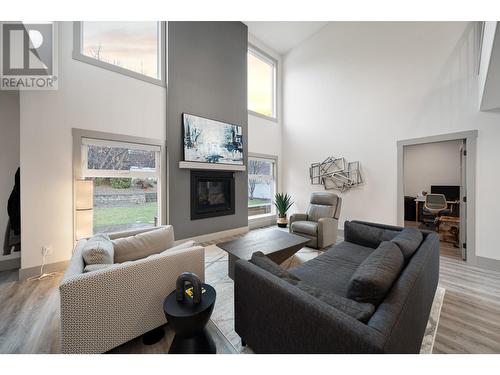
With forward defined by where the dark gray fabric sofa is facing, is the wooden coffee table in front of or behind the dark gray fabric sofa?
in front

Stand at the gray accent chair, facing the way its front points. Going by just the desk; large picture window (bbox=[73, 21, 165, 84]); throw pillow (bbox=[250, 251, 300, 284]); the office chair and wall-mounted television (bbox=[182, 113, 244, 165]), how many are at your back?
2

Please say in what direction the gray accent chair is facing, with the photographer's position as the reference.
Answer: facing the viewer and to the left of the viewer

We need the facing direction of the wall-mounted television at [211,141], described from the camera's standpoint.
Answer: facing the viewer and to the right of the viewer

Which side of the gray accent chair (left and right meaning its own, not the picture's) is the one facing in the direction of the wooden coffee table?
front

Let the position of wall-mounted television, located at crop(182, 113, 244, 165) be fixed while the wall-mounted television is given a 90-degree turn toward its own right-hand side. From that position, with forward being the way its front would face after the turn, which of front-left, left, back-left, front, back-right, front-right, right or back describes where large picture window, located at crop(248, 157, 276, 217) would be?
back

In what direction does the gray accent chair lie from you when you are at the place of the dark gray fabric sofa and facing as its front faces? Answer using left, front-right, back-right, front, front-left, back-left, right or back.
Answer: front-right

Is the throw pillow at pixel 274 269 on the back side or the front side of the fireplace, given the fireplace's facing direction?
on the front side

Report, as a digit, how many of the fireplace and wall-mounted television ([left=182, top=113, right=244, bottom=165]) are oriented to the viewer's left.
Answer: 0

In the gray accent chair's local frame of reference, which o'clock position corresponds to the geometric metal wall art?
The geometric metal wall art is roughly at 5 o'clock from the gray accent chair.

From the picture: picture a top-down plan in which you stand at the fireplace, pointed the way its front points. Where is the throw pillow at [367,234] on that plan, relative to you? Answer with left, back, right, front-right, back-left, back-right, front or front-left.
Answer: front
